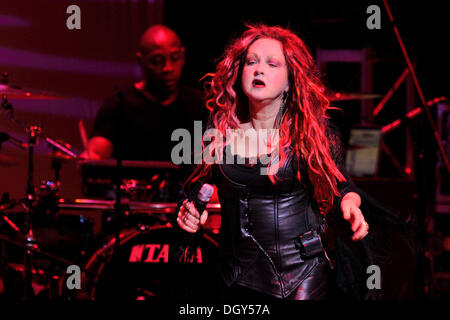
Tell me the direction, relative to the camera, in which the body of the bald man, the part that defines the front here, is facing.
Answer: toward the camera

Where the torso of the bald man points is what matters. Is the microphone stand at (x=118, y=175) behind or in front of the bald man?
in front

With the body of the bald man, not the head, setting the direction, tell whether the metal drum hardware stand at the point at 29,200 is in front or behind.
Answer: in front

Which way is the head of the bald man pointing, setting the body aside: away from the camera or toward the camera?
toward the camera
